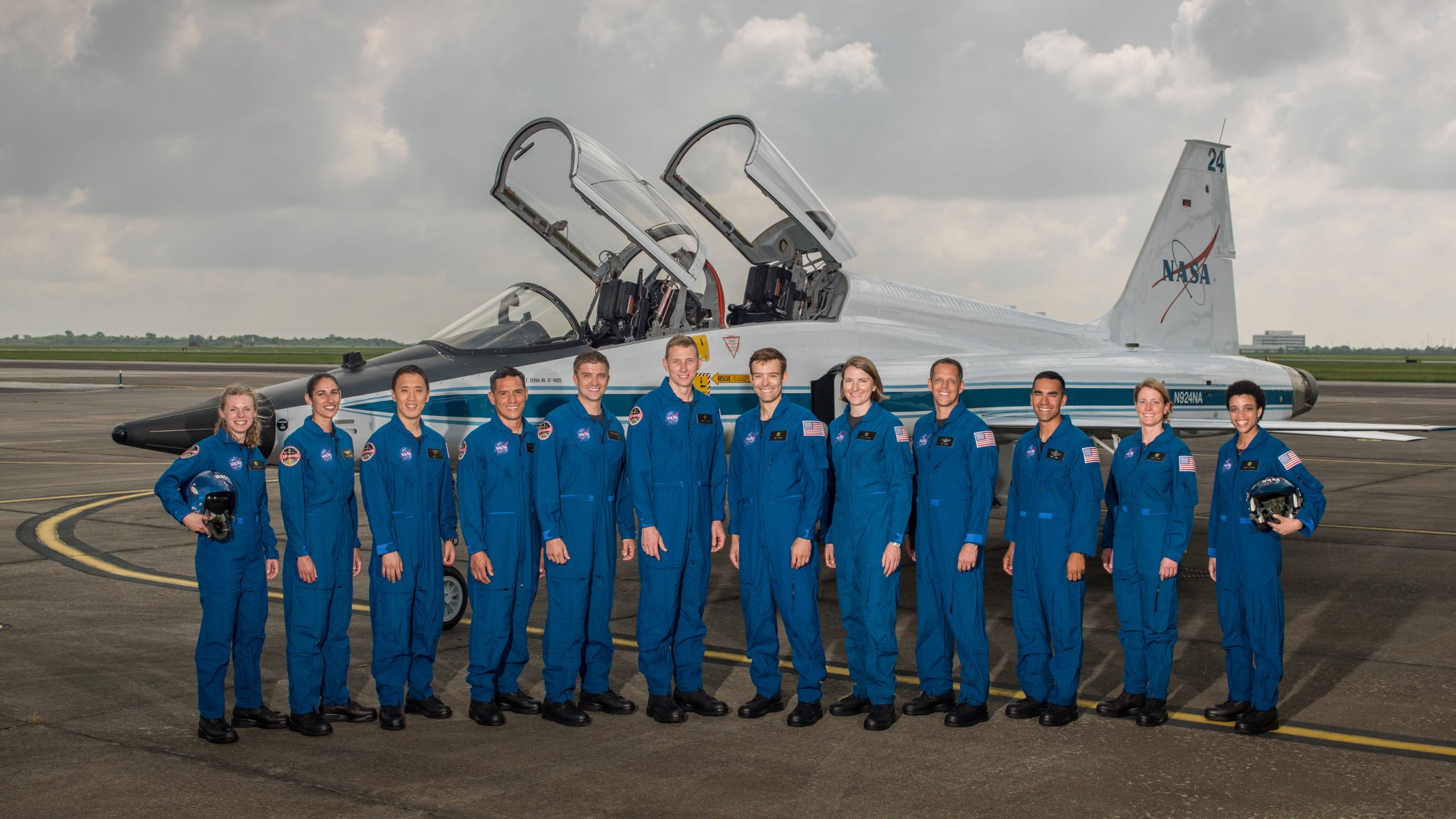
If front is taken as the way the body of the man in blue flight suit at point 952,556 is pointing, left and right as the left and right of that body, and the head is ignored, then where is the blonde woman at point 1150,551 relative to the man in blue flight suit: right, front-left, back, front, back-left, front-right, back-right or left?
back-left

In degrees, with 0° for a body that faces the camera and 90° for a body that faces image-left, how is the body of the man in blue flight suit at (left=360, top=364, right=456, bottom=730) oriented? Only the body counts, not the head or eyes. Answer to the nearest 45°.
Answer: approximately 315°

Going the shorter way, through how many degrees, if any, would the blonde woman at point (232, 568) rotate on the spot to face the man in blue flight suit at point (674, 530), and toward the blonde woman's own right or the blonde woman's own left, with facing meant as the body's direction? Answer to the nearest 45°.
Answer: approximately 45° to the blonde woman's own left

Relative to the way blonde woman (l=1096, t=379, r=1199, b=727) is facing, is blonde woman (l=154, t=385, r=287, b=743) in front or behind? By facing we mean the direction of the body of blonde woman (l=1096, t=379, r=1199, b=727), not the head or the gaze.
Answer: in front

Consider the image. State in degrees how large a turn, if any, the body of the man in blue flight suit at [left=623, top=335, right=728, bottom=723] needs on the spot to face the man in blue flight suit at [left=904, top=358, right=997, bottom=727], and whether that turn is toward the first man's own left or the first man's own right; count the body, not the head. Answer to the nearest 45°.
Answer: approximately 45° to the first man's own left

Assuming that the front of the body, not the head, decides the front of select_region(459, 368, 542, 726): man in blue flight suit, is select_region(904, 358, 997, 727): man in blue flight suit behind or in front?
in front

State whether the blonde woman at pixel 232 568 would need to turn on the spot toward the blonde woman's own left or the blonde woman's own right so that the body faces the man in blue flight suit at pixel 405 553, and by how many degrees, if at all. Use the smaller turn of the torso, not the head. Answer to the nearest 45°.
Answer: approximately 45° to the blonde woman's own left

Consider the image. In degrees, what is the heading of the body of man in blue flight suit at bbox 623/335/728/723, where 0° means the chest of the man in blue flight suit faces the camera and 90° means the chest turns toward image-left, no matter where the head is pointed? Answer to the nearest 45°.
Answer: approximately 315°

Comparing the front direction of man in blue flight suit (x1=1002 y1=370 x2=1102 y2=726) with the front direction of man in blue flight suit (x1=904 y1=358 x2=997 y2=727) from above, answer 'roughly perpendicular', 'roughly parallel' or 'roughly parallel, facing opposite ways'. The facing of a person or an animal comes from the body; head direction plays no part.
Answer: roughly parallel

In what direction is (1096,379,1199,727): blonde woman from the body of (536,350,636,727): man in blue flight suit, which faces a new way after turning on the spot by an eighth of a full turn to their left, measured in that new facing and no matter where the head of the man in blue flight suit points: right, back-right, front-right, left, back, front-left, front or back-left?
front

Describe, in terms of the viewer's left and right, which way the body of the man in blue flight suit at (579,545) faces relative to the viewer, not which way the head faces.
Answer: facing the viewer and to the right of the viewer
